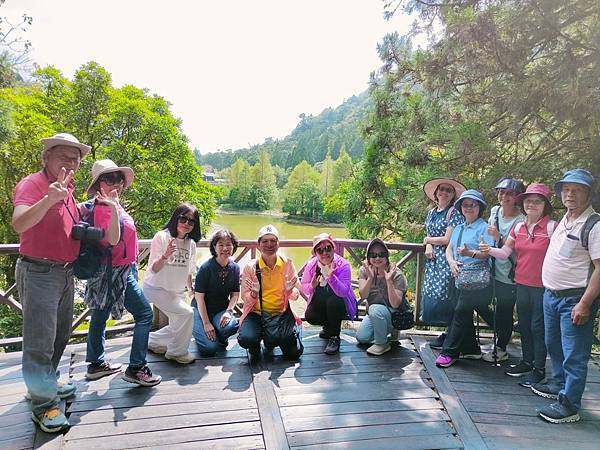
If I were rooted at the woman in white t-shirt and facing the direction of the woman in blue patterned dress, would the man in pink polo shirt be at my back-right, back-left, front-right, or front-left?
back-right

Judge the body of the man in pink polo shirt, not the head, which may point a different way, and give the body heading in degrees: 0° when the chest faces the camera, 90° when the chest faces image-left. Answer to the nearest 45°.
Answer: approximately 315°

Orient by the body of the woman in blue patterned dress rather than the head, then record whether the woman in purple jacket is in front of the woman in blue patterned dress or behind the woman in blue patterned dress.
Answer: in front

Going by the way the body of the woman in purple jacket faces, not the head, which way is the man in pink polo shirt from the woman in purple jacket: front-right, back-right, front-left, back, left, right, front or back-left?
front-right

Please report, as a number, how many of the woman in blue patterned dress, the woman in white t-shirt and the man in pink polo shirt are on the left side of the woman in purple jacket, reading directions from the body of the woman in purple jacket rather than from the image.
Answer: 1

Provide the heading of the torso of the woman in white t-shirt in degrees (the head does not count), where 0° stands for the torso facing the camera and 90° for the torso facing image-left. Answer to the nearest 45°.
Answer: approximately 315°

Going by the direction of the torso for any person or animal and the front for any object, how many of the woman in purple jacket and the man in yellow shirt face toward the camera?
2

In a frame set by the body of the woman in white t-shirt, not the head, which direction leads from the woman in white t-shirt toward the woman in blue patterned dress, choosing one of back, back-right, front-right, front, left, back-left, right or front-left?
front-left

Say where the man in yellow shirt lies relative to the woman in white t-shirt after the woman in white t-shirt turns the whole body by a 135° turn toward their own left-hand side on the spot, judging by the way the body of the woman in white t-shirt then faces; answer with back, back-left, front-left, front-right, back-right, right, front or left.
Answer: right

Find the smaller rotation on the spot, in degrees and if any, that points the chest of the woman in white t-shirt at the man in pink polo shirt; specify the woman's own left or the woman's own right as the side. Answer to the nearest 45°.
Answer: approximately 90° to the woman's own right

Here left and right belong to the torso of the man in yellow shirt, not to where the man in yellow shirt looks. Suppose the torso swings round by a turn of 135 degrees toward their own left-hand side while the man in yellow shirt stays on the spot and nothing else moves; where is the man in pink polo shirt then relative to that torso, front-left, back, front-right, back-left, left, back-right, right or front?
back
